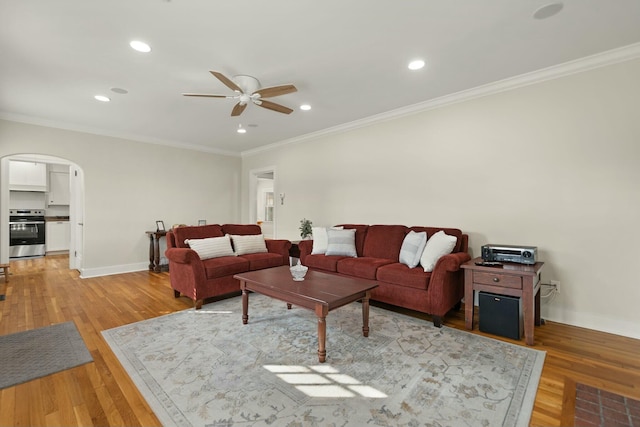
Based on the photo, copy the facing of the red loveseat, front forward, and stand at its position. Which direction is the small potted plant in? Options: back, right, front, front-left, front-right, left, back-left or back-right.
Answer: left

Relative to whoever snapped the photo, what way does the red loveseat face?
facing the viewer and to the right of the viewer

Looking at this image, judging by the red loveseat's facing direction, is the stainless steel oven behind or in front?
behind

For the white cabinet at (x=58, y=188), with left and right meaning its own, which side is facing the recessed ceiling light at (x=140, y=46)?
front

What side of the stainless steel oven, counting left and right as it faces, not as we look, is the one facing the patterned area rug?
front

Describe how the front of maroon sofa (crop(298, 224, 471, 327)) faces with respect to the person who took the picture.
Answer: facing the viewer and to the left of the viewer

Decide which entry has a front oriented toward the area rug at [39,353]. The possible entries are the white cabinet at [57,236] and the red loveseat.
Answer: the white cabinet

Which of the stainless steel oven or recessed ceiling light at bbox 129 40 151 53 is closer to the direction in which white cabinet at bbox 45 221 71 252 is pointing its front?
the recessed ceiling light

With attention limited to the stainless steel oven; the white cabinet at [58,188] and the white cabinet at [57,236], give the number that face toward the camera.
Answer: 3
